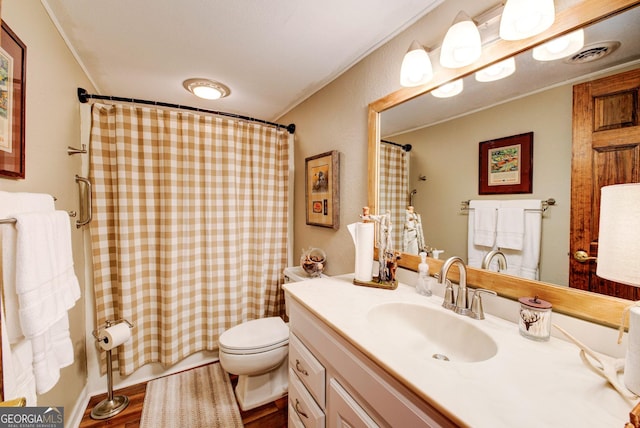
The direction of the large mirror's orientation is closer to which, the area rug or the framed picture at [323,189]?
the area rug

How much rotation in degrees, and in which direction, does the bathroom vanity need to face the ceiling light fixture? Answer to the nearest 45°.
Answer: approximately 45° to its right

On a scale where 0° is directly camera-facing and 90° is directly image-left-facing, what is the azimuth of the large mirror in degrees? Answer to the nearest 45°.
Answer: approximately 45°

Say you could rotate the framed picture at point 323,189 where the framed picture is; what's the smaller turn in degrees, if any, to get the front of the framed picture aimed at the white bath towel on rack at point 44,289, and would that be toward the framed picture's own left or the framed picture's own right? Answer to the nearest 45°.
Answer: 0° — it already faces it

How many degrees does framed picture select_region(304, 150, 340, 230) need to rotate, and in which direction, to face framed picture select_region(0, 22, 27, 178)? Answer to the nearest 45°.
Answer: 0° — it already faces it

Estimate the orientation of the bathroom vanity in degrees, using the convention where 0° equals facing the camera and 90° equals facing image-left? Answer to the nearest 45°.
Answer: approximately 45°

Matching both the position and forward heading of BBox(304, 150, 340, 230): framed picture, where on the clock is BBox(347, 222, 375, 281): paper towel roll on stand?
The paper towel roll on stand is roughly at 10 o'clock from the framed picture.

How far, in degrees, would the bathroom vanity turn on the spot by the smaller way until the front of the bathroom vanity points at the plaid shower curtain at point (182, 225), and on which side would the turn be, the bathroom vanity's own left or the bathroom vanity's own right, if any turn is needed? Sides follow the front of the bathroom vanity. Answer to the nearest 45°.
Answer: approximately 45° to the bathroom vanity's own right
